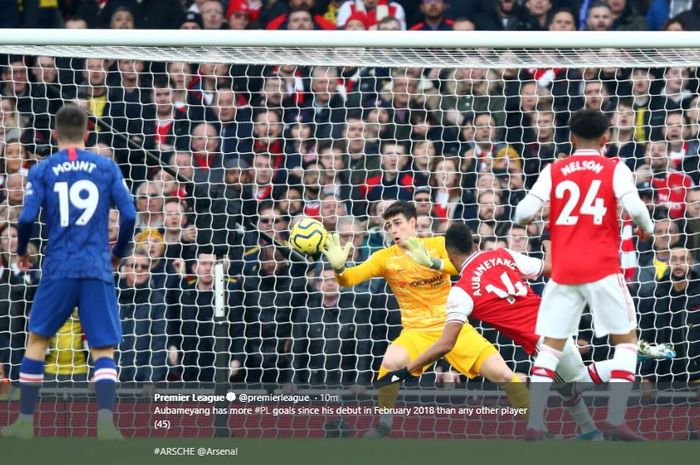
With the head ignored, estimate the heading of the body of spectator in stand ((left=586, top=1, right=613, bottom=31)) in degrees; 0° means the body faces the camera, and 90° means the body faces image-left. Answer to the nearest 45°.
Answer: approximately 0°

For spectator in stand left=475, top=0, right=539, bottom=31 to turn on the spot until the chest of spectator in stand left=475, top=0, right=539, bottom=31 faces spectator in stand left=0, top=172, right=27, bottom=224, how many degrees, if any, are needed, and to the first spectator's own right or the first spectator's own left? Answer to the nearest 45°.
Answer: approximately 45° to the first spectator's own right

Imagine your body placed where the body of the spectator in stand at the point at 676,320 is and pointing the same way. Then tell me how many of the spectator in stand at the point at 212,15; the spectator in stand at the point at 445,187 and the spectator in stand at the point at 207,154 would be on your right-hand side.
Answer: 3

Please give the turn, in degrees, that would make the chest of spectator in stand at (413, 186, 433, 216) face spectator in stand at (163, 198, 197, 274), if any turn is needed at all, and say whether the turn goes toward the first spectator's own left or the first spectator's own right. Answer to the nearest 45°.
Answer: approximately 90° to the first spectator's own right

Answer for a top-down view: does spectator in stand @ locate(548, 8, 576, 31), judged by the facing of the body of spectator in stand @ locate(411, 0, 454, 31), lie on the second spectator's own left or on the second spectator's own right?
on the second spectator's own left
